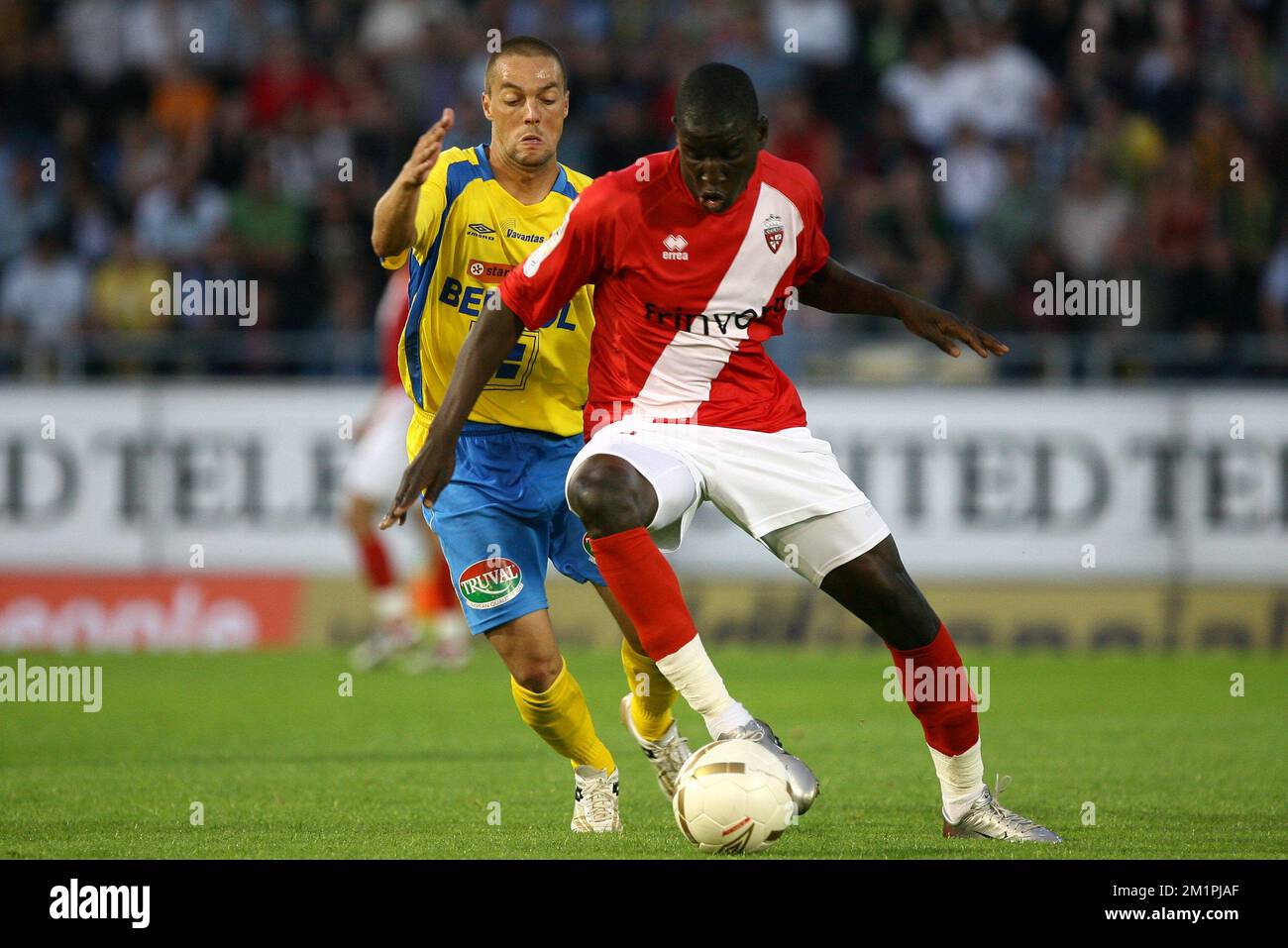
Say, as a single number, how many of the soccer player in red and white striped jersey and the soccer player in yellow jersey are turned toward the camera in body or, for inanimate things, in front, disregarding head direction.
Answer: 2

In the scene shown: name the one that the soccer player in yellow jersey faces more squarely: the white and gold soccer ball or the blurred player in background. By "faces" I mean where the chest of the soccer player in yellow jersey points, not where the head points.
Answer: the white and gold soccer ball

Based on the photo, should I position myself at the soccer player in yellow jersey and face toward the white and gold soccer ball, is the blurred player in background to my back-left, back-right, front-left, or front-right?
back-left

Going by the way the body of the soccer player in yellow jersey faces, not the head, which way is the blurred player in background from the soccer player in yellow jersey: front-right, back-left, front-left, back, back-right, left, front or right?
back

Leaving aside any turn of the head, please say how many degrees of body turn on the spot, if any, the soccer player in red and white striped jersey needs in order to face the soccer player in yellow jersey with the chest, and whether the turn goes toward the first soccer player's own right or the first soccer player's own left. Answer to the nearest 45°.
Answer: approximately 135° to the first soccer player's own right

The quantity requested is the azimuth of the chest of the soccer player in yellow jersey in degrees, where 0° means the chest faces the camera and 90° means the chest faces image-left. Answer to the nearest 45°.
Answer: approximately 0°

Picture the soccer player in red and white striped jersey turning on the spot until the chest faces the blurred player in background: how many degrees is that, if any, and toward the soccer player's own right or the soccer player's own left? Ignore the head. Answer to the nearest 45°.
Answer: approximately 180°

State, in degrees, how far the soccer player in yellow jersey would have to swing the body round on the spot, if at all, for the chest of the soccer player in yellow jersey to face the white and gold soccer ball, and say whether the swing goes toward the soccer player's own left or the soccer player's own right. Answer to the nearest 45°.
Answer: approximately 45° to the soccer player's own left

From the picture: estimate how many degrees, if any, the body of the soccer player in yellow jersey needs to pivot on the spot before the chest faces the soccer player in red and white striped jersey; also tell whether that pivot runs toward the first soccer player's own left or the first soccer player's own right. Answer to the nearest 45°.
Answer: approximately 45° to the first soccer player's own left

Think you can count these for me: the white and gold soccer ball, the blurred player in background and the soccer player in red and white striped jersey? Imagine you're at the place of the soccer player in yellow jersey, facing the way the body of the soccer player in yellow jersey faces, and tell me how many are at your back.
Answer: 1

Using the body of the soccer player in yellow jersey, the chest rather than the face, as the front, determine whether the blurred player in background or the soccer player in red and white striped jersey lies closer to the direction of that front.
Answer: the soccer player in red and white striped jersey
